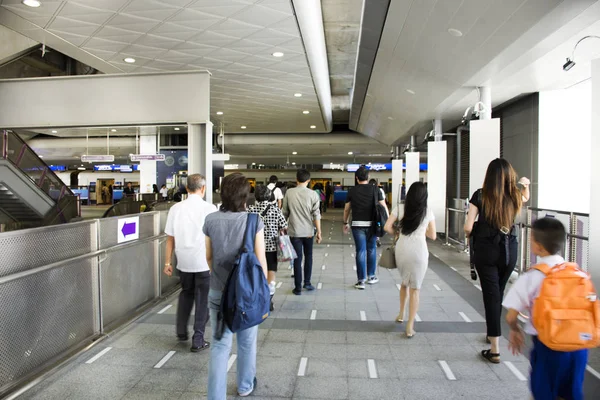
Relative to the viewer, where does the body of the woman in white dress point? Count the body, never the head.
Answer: away from the camera

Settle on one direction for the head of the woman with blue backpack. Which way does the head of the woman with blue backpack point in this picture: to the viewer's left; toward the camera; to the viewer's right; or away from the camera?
away from the camera

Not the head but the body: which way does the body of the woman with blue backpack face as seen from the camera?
away from the camera

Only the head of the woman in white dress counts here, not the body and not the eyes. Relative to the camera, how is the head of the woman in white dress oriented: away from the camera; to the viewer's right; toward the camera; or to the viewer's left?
away from the camera

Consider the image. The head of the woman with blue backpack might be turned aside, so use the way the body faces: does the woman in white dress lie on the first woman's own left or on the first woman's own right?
on the first woman's own right

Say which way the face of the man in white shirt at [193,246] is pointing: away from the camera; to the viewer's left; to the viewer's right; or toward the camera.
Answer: away from the camera

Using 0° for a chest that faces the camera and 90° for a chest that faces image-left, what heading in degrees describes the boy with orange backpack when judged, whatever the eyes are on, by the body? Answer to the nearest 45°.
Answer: approximately 135°
